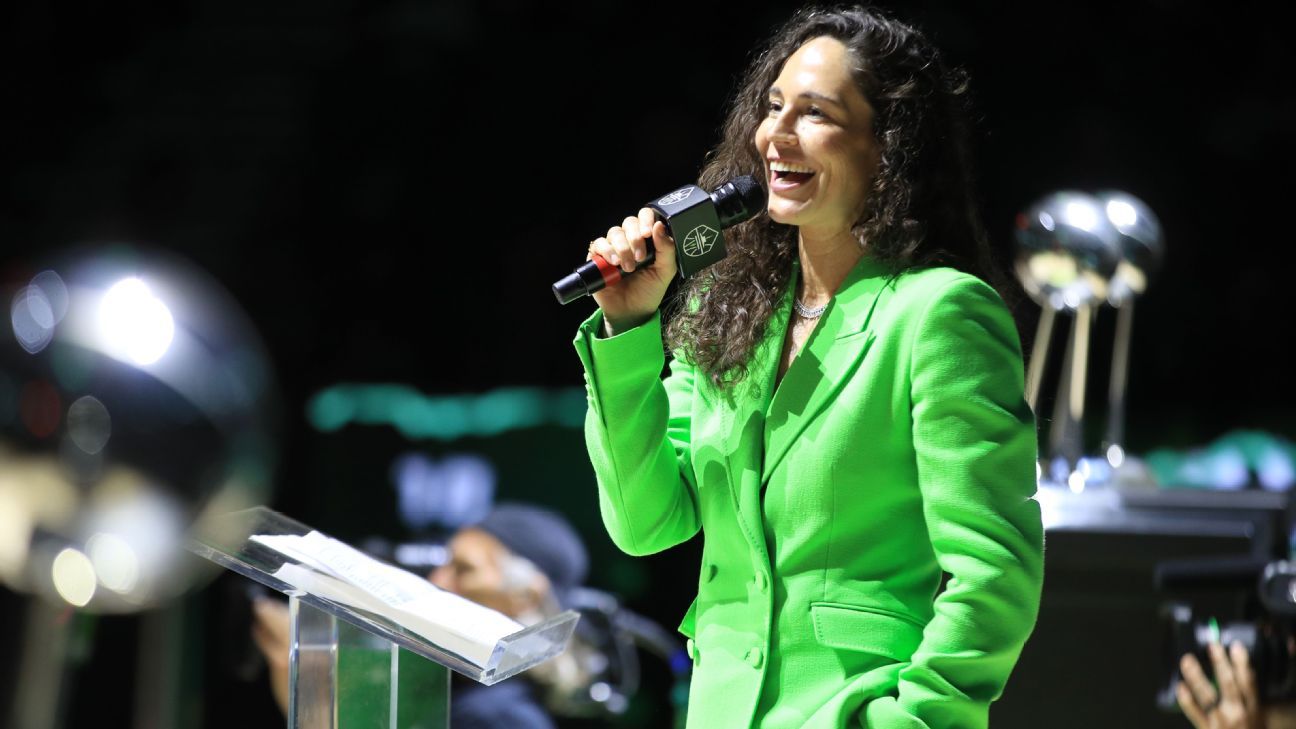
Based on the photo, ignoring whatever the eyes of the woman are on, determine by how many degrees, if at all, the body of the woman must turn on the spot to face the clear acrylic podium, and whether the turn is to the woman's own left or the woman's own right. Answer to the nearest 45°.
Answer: approximately 45° to the woman's own right

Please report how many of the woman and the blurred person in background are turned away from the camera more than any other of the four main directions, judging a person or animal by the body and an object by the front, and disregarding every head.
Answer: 0

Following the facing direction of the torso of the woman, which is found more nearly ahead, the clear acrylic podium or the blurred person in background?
the clear acrylic podium

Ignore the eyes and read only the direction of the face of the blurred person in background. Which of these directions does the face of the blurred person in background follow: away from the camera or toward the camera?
toward the camera

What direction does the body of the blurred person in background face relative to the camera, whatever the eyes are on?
to the viewer's left

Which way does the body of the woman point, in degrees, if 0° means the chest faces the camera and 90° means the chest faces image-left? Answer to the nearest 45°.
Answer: approximately 45°

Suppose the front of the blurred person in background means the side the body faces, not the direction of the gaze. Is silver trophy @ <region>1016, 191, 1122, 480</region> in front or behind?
behind

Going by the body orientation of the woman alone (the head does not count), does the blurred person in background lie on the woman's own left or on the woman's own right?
on the woman's own right
